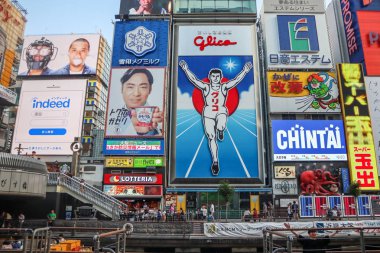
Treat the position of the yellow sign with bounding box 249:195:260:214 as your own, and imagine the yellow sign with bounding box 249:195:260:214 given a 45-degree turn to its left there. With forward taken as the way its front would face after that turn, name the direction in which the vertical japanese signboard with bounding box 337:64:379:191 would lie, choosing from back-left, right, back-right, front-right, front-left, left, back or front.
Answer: front-left

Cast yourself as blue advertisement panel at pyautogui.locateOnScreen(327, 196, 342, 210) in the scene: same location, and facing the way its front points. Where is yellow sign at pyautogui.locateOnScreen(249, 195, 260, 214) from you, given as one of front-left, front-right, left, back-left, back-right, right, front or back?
right

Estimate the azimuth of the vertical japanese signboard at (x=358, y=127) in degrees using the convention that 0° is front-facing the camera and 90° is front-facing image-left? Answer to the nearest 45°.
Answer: approximately 0°

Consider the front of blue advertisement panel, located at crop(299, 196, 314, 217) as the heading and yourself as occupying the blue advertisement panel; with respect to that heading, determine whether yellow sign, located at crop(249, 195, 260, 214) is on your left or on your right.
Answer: on your right

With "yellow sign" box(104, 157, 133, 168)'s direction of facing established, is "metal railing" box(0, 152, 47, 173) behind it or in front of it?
in front

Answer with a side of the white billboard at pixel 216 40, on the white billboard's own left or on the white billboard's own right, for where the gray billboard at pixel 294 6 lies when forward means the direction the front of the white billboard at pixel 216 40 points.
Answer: on the white billboard's own left

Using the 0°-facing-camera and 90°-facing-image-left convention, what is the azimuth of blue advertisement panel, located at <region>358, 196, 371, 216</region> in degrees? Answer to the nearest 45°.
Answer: approximately 0°
